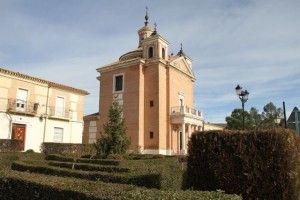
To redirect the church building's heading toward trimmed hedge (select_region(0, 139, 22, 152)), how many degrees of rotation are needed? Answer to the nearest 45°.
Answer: approximately 90° to its right

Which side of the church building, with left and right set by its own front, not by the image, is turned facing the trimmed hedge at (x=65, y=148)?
right

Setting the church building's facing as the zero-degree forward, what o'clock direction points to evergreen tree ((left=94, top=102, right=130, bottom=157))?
The evergreen tree is roughly at 2 o'clock from the church building.

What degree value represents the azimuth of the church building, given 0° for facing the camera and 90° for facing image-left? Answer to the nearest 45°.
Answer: approximately 315°

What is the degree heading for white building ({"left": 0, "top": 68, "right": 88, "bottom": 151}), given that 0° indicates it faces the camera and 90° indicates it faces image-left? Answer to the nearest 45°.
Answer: approximately 315°
